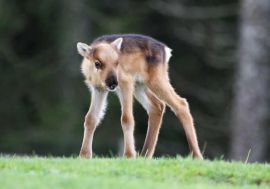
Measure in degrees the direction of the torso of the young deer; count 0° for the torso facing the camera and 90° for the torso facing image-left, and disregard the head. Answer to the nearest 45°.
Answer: approximately 45°

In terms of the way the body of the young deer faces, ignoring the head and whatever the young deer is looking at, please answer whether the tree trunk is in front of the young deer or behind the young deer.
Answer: behind
